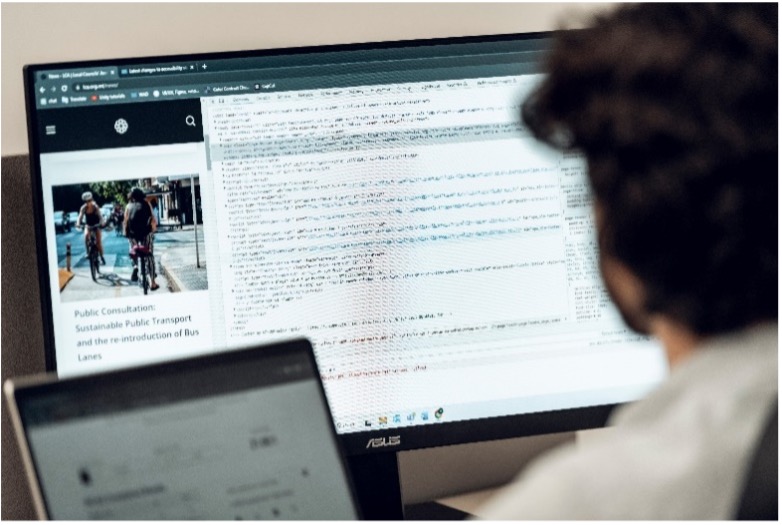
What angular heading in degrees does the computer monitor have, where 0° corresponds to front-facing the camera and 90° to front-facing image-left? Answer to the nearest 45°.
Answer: approximately 315°

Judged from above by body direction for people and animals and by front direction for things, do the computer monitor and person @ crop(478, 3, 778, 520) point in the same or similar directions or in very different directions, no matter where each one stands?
very different directions

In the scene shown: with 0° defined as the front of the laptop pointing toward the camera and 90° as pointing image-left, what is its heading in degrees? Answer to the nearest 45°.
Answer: approximately 315°

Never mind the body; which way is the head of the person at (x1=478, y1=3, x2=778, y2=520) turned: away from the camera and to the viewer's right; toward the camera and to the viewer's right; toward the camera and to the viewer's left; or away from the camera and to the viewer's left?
away from the camera and to the viewer's left
